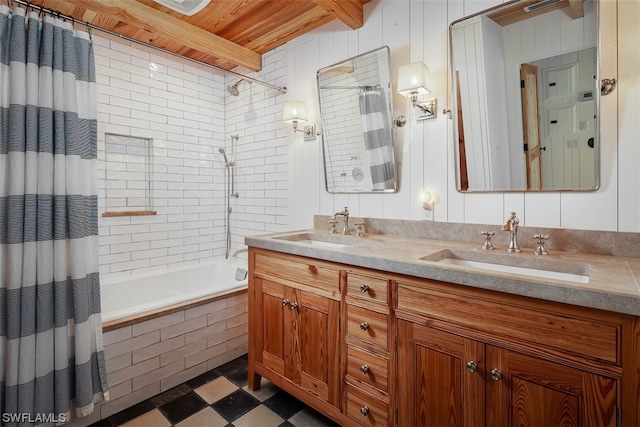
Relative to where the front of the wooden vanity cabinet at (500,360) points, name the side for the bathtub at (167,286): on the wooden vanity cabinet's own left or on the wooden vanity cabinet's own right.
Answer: on the wooden vanity cabinet's own right

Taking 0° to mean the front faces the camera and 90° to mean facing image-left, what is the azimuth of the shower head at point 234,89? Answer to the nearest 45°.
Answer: approximately 45°

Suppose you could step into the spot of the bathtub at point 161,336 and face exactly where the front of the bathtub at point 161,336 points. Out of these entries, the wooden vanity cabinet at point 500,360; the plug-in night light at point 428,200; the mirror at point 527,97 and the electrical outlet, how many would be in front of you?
4

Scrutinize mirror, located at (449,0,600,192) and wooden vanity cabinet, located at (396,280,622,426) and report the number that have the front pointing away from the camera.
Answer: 0

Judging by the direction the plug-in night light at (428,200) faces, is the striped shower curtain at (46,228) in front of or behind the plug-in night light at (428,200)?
in front

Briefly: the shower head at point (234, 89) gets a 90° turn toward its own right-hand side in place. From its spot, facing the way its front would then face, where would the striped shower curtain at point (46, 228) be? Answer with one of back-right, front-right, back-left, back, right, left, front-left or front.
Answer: left

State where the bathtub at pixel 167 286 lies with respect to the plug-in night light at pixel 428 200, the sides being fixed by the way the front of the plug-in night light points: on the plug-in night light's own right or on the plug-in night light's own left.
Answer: on the plug-in night light's own right

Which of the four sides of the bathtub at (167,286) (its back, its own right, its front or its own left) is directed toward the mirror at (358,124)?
front

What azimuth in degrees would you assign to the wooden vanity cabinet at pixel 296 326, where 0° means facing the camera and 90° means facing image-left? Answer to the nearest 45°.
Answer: approximately 45°

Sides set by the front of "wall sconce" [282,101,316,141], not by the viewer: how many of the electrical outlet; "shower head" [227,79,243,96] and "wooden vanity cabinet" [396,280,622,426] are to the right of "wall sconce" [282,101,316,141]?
1

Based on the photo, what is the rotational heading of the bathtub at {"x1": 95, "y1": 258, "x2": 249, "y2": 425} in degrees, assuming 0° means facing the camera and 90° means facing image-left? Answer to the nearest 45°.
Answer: approximately 315°

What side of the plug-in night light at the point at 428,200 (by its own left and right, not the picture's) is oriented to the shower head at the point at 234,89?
right

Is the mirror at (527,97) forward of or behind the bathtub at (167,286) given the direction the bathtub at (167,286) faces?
forward
